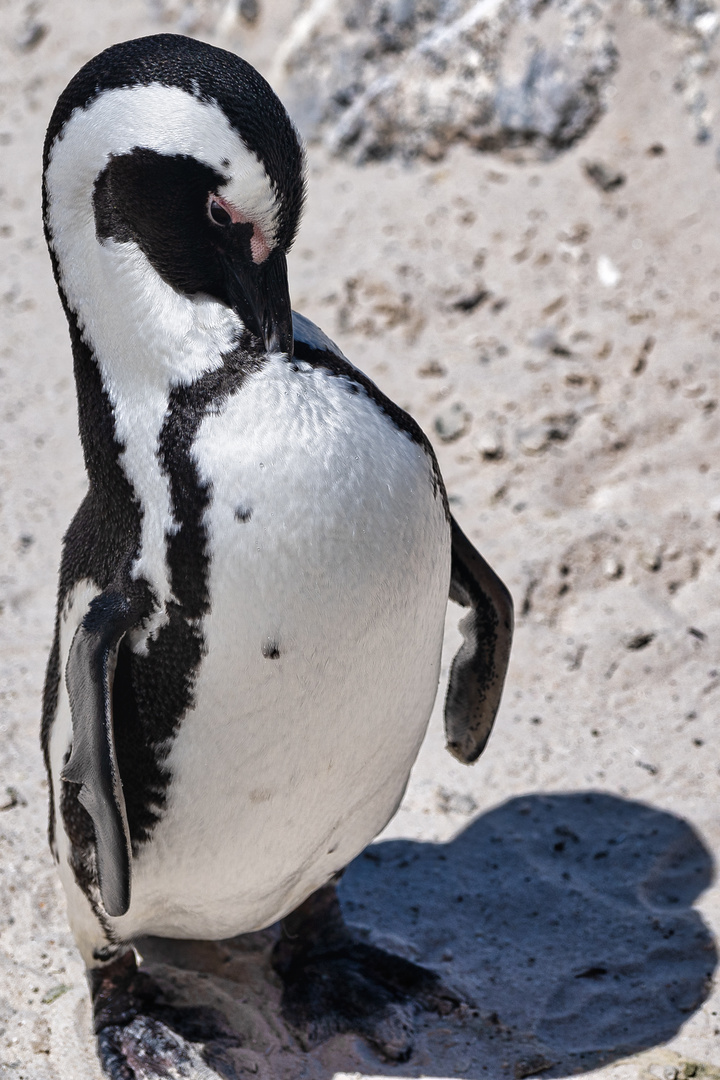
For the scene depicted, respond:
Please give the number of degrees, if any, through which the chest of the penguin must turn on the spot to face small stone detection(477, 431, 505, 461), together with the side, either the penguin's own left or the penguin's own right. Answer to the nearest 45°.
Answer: approximately 135° to the penguin's own left

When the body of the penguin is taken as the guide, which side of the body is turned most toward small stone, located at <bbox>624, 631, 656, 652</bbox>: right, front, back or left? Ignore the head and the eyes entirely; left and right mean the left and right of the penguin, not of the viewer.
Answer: left

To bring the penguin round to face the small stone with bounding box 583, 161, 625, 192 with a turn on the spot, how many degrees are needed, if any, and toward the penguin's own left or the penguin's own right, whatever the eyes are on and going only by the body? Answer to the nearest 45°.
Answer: approximately 135° to the penguin's own left

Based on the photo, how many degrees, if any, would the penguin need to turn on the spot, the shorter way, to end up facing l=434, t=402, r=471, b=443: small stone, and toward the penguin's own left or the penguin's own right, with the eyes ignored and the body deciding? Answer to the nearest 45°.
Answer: approximately 135° to the penguin's own left

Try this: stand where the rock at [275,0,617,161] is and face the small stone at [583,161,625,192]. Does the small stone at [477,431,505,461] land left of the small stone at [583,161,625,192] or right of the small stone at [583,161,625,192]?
right

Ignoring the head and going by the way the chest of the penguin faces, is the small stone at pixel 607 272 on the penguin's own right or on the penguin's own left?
on the penguin's own left

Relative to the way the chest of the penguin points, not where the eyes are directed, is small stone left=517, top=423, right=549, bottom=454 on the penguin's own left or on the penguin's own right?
on the penguin's own left

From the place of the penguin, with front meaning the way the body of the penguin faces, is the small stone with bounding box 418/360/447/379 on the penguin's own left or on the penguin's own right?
on the penguin's own left

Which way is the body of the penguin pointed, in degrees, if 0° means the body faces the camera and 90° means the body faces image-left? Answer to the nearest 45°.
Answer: approximately 315°

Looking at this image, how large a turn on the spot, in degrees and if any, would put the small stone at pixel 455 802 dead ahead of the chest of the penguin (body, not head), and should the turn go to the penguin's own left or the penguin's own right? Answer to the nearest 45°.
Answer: approximately 90° to the penguin's own left

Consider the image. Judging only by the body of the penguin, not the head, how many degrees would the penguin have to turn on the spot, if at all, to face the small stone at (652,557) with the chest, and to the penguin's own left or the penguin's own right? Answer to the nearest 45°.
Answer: approximately 90° to the penguin's own left

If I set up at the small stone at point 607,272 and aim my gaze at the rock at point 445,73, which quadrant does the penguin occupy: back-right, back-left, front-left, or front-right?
back-left
